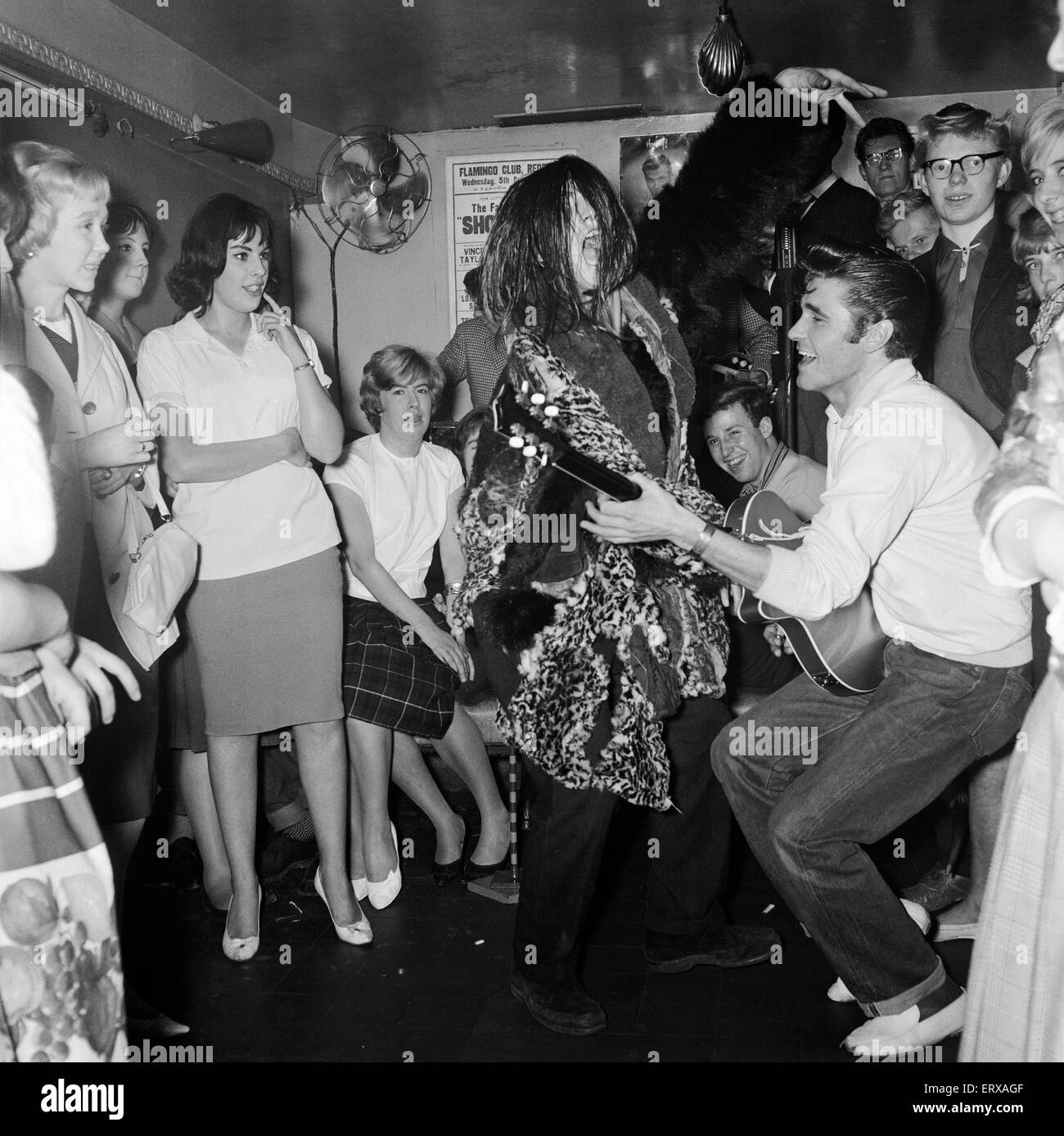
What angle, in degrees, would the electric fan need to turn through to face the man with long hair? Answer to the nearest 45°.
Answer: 0° — it already faces them

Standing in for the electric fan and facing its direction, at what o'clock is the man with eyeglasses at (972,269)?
The man with eyeglasses is roughly at 11 o'clock from the electric fan.

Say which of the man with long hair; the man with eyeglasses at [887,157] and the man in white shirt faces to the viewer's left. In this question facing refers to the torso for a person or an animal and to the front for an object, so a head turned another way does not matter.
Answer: the man in white shirt

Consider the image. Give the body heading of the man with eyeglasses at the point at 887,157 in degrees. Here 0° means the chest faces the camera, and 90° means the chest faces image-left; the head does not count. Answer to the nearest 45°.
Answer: approximately 0°

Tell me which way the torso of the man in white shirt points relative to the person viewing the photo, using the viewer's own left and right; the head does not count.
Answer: facing to the left of the viewer

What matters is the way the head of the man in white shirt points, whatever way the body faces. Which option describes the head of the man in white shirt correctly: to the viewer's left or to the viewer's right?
to the viewer's left

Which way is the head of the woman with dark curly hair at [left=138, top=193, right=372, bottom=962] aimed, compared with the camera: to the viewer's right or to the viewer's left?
to the viewer's right

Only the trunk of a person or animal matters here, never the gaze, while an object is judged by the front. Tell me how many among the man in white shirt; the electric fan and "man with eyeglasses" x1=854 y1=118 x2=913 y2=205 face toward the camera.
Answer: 2

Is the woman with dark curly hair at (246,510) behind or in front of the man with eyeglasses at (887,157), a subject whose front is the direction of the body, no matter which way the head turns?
in front
